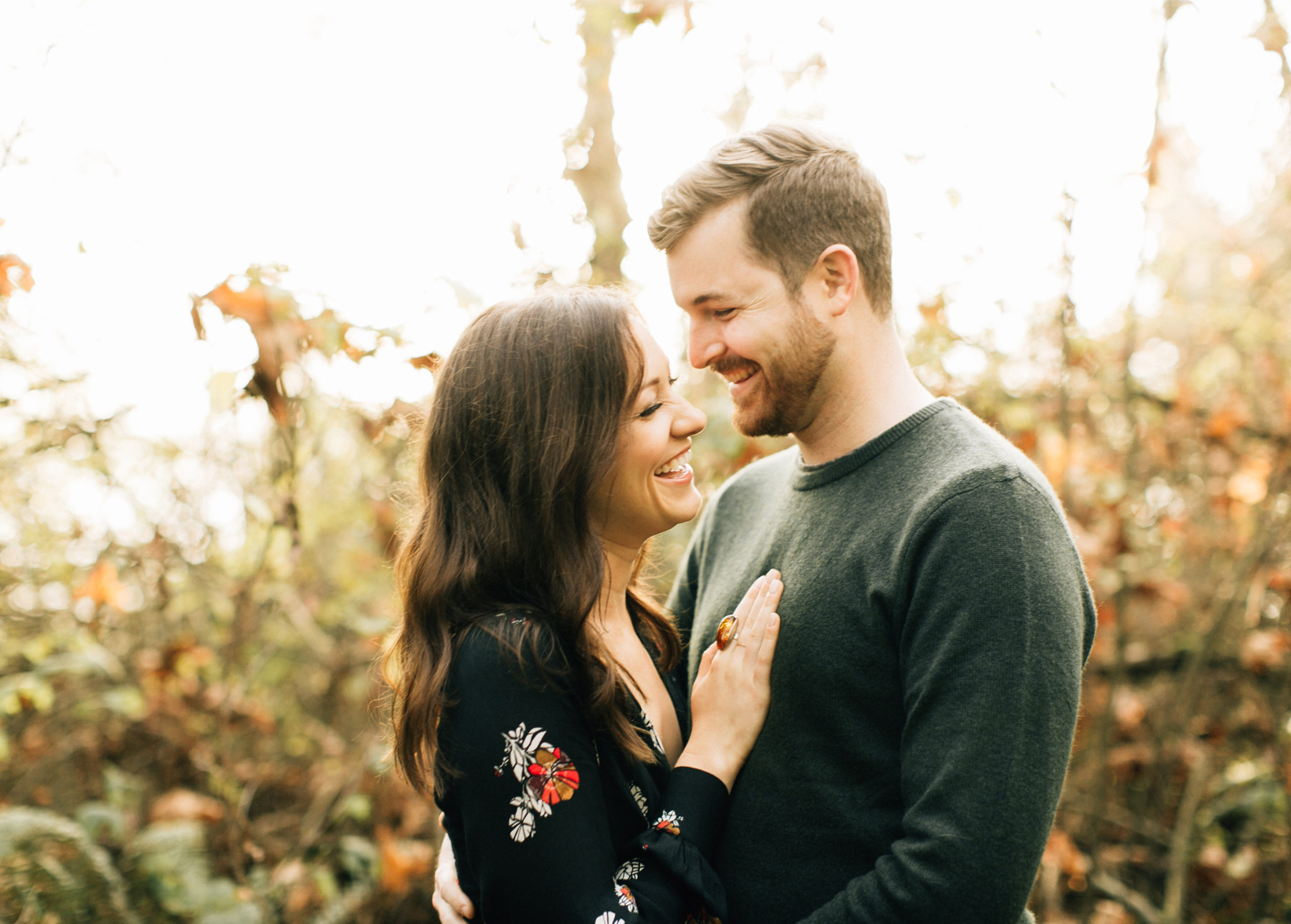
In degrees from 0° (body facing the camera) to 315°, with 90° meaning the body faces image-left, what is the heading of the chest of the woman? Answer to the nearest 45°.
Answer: approximately 270°

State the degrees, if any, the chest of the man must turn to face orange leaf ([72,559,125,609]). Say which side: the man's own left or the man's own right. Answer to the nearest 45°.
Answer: approximately 90° to the man's own right

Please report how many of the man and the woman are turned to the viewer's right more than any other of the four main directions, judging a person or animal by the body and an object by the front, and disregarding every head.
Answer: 1

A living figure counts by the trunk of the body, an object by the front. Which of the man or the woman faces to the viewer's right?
the woman

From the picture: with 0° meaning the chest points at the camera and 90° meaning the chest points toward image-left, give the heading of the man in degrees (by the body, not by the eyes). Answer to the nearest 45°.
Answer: approximately 45°

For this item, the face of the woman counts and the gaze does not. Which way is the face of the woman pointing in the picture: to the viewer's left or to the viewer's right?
to the viewer's right
